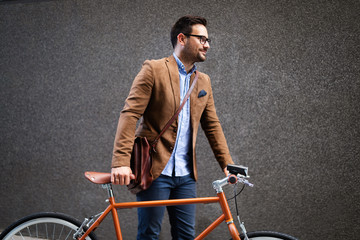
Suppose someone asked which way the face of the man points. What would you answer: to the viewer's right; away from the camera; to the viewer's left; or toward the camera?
to the viewer's right

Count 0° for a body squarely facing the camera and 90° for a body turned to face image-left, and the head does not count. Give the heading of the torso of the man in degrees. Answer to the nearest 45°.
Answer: approximately 315°

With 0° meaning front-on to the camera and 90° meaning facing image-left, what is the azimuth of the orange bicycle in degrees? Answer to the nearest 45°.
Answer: approximately 270°
